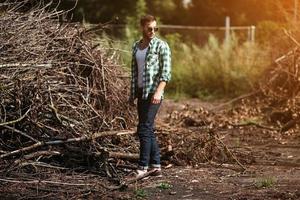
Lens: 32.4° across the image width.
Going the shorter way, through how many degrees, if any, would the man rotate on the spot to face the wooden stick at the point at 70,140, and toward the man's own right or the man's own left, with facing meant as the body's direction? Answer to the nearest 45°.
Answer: approximately 45° to the man's own right

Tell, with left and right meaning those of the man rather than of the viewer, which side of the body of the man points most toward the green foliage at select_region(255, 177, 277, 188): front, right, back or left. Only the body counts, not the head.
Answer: left

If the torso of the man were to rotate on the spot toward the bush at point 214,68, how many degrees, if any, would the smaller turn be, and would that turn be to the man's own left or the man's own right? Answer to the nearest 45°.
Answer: approximately 135° to the man's own right

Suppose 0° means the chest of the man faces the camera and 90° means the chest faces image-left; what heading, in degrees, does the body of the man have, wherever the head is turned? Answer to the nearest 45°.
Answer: approximately 45°
